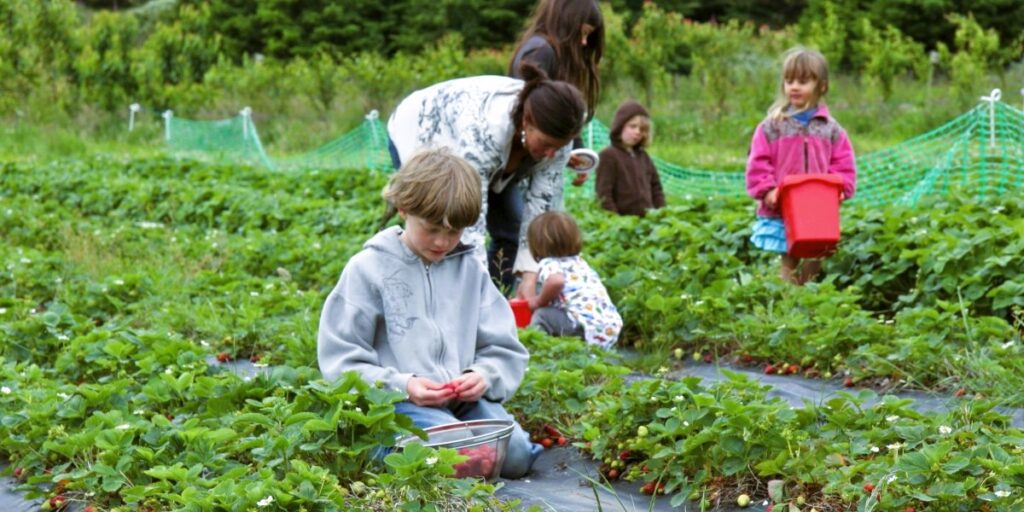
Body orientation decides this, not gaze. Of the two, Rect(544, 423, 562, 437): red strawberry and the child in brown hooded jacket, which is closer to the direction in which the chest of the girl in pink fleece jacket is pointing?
the red strawberry

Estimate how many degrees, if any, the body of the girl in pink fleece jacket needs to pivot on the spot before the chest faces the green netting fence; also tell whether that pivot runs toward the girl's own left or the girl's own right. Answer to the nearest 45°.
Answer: approximately 180°

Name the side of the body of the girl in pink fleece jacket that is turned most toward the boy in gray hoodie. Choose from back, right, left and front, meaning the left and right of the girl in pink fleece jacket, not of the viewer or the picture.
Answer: front

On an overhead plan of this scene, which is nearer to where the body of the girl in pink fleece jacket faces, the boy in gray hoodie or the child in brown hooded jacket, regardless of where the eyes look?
the boy in gray hoodie

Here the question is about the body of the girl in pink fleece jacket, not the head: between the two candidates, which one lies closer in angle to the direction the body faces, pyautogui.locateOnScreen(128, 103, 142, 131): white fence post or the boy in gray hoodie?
the boy in gray hoodie

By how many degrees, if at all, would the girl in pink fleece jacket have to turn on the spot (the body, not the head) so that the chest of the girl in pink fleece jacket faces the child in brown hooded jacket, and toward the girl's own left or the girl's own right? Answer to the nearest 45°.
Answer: approximately 135° to the girl's own right

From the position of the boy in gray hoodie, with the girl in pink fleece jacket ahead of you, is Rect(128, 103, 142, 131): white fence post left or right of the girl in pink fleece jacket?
left

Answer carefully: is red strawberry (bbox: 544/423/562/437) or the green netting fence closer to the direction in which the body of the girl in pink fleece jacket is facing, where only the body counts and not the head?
the red strawberry

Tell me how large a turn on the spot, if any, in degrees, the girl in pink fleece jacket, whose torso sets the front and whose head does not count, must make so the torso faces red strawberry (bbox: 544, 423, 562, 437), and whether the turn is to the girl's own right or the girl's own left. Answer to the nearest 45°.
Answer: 0° — they already face it

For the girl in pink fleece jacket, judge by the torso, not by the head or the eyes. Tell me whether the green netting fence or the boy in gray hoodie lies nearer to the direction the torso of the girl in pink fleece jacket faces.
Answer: the boy in gray hoodie

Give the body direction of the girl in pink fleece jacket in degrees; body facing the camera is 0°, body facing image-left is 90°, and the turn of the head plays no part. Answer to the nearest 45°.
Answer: approximately 0°

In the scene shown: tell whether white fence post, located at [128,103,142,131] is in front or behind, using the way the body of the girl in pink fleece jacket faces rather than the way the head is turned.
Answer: behind
